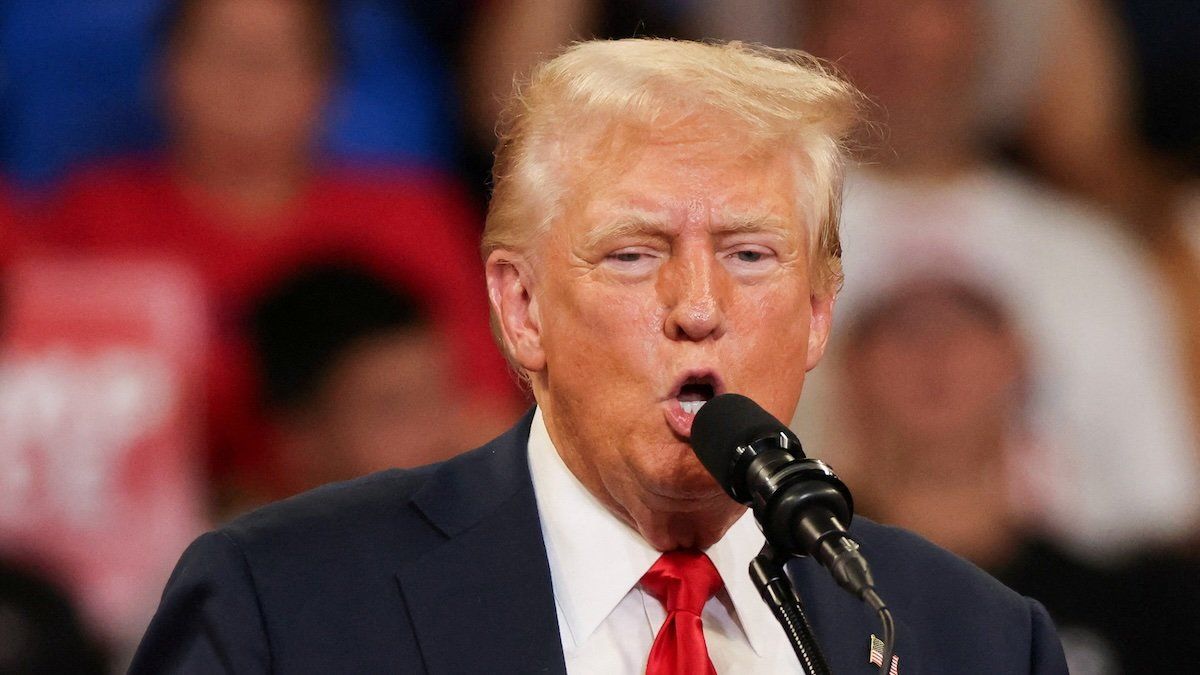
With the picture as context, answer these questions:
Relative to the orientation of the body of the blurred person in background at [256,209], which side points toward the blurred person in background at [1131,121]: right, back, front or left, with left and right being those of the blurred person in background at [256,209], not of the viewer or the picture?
left

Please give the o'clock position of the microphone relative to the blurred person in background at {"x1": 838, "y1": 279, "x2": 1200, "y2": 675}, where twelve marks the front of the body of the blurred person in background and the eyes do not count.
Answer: The microphone is roughly at 12 o'clock from the blurred person in background.

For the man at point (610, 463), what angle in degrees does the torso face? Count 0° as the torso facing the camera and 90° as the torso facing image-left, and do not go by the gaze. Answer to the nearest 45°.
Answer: approximately 0°

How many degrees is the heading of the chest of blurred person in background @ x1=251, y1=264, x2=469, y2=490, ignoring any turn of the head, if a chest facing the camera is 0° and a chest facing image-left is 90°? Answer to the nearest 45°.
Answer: approximately 315°

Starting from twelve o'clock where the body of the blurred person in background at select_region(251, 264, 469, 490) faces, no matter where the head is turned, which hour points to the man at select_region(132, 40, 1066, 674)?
The man is roughly at 1 o'clock from the blurred person in background.

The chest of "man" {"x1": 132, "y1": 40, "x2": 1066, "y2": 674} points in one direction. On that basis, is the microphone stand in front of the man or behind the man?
in front

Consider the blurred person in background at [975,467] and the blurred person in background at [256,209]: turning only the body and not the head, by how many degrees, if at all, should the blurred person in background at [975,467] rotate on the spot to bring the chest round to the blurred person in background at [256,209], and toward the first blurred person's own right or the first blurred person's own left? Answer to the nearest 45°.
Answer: approximately 90° to the first blurred person's own right

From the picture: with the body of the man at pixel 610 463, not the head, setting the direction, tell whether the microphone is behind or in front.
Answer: in front
